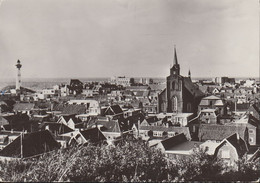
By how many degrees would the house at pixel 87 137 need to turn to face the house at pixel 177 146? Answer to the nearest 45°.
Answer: approximately 135° to its left

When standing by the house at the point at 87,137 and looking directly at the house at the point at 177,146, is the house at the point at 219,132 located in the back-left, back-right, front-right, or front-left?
front-left

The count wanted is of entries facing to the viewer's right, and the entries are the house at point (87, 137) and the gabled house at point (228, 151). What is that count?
0

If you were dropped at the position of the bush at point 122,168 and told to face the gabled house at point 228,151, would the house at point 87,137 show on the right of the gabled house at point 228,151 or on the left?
left

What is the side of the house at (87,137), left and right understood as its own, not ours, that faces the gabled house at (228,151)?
left

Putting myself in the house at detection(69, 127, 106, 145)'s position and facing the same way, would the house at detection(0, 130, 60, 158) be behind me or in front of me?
in front

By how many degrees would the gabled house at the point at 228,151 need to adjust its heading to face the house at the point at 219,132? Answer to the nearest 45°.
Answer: approximately 135° to its right

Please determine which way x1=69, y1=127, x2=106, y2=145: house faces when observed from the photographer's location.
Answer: facing the viewer and to the left of the viewer
